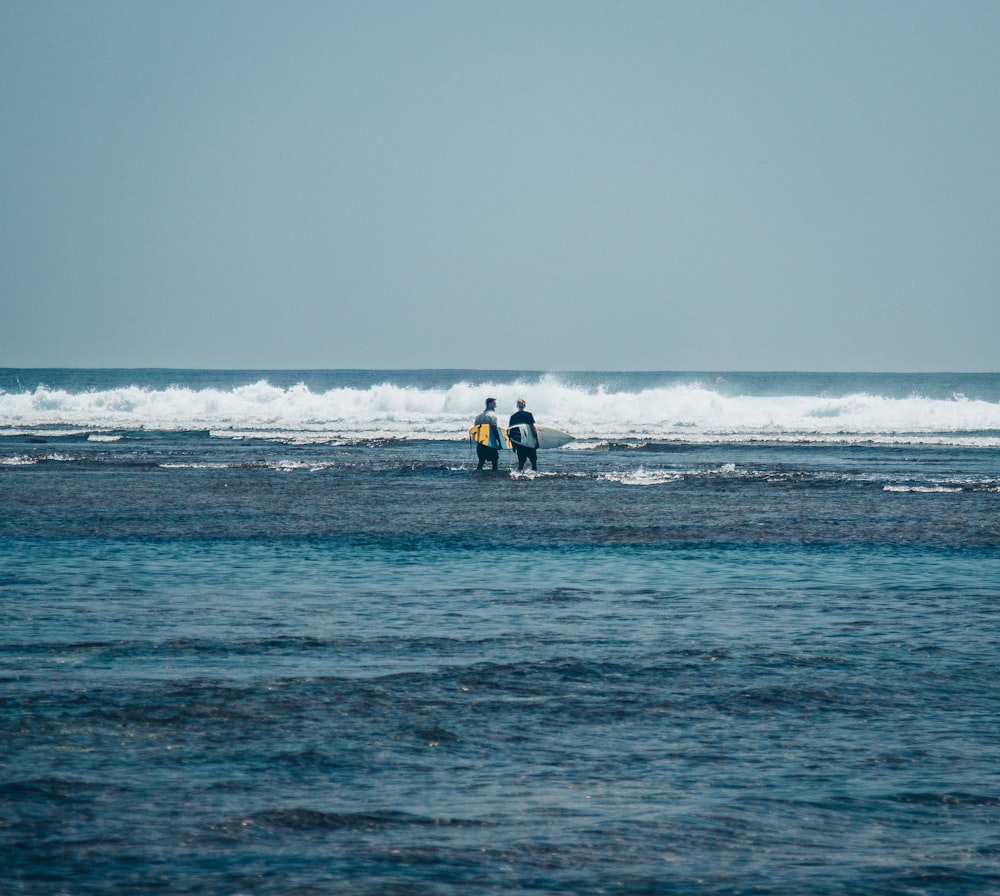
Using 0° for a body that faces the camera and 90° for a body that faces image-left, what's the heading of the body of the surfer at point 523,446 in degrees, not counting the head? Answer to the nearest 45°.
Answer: approximately 180°
